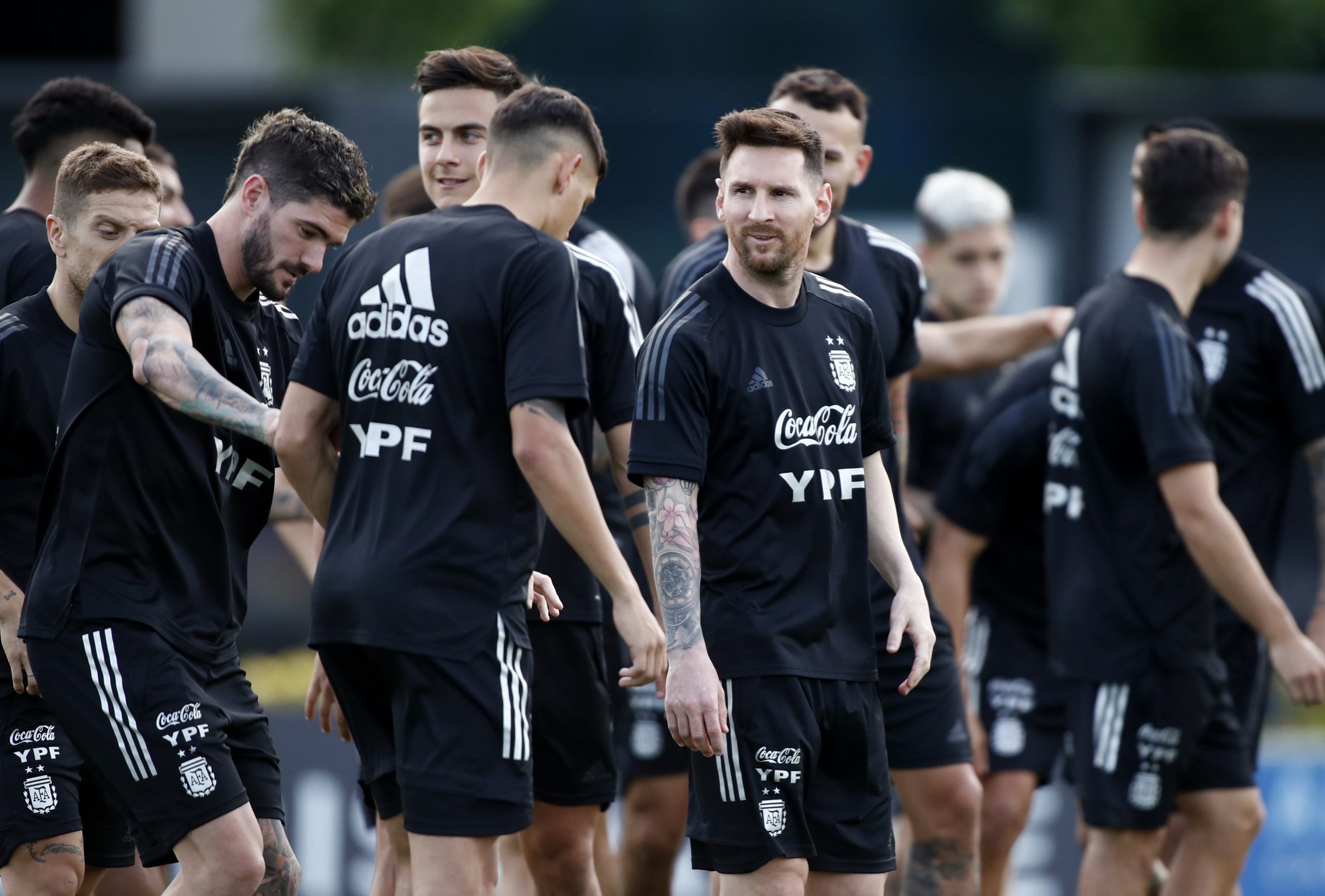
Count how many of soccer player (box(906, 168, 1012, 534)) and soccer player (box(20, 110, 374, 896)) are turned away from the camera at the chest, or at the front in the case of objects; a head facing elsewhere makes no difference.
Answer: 0

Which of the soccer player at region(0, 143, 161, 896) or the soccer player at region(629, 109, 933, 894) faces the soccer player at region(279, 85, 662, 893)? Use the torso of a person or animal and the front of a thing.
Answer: the soccer player at region(0, 143, 161, 896)

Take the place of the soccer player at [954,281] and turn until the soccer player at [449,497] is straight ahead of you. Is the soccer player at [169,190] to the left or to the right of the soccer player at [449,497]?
right

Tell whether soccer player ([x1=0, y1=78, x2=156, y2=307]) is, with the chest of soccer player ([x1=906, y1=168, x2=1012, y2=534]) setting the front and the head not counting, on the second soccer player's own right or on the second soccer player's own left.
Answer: on the second soccer player's own right

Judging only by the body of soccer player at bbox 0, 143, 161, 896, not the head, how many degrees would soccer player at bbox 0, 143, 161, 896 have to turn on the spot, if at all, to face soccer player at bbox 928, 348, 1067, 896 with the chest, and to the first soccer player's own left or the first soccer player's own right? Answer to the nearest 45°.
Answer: approximately 45° to the first soccer player's own left

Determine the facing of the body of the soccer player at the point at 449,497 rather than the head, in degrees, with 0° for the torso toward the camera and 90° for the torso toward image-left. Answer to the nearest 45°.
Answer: approximately 225°

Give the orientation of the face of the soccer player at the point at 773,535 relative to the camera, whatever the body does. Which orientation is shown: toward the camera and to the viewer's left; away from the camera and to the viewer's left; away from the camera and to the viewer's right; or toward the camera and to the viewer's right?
toward the camera and to the viewer's left

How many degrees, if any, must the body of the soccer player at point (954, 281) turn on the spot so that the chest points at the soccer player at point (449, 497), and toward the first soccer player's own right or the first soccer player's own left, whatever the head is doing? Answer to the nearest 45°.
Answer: approximately 45° to the first soccer player's own right

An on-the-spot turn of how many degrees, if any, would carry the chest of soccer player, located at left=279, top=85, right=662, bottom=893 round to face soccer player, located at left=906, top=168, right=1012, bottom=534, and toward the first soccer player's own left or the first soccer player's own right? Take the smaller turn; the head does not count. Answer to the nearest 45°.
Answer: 0° — they already face them

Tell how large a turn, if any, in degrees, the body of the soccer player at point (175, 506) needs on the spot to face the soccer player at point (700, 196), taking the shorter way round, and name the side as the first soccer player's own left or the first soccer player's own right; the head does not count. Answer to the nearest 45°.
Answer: approximately 90° to the first soccer player's own left

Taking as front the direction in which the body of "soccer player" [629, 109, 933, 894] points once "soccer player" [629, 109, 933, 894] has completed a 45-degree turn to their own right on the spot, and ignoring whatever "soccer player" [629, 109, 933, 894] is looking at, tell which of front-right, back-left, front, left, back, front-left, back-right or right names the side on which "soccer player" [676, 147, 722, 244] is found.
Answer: back

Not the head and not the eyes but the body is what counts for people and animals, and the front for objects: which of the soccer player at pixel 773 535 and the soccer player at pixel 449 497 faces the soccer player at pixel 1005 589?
the soccer player at pixel 449 497

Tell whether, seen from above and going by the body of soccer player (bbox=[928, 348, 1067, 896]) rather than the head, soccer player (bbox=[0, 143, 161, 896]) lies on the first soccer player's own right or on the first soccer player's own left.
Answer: on the first soccer player's own right

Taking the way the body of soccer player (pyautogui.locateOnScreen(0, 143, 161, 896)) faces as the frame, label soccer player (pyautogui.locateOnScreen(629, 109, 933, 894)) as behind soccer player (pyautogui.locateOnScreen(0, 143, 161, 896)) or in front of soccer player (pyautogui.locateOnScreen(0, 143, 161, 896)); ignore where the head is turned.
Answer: in front

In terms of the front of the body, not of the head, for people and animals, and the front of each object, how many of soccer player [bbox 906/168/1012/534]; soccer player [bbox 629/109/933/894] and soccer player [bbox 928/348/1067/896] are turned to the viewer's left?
0
